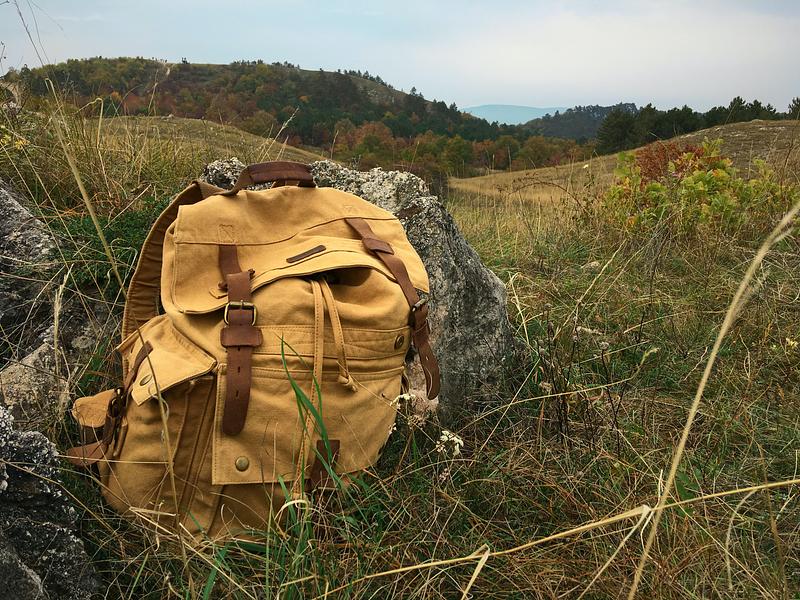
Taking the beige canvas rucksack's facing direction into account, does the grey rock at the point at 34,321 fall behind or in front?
behind

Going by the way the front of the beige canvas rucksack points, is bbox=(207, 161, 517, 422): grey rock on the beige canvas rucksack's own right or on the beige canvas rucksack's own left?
on the beige canvas rucksack's own left

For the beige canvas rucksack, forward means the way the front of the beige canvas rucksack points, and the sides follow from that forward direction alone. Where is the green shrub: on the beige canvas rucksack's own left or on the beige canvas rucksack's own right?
on the beige canvas rucksack's own left

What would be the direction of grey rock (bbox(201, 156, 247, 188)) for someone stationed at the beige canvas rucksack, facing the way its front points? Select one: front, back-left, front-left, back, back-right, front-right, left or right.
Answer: back-left

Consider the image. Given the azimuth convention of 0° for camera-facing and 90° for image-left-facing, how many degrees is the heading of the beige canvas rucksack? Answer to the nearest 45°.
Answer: approximately 315°
